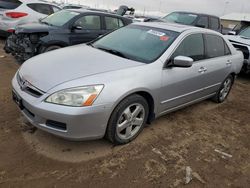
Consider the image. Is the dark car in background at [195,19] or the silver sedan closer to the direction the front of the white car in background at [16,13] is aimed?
the dark car in background

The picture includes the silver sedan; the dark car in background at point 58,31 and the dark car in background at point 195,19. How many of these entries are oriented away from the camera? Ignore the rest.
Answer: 0

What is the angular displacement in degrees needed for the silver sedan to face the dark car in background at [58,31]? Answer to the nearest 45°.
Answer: approximately 90° to its right

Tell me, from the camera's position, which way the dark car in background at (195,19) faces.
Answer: facing the viewer and to the left of the viewer

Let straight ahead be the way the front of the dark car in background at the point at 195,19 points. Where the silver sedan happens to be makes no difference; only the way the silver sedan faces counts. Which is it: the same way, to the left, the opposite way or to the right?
the same way

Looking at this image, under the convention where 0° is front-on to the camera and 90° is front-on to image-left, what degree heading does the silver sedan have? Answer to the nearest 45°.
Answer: approximately 45°

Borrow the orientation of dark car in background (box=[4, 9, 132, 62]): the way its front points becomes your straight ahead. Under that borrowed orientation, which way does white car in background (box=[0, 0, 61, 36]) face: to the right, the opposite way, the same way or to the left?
the opposite way

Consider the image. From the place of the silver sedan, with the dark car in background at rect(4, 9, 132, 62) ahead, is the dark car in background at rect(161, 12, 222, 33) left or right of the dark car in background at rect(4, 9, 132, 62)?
right

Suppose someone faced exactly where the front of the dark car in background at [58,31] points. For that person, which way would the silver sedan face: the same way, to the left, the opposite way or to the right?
the same way

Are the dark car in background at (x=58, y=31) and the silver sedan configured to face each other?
no

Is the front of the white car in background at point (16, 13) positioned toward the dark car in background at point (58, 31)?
no

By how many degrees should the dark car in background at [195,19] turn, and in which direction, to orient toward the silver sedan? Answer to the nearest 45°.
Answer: approximately 45° to its left

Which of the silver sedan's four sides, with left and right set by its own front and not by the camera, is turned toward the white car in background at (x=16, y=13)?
right

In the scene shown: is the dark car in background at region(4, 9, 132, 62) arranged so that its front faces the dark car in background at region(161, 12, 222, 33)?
no

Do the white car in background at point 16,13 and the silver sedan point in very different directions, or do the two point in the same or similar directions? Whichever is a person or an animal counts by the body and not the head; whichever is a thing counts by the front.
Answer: very different directions

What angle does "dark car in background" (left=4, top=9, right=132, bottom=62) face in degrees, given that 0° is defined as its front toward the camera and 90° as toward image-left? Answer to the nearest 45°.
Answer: approximately 45°
